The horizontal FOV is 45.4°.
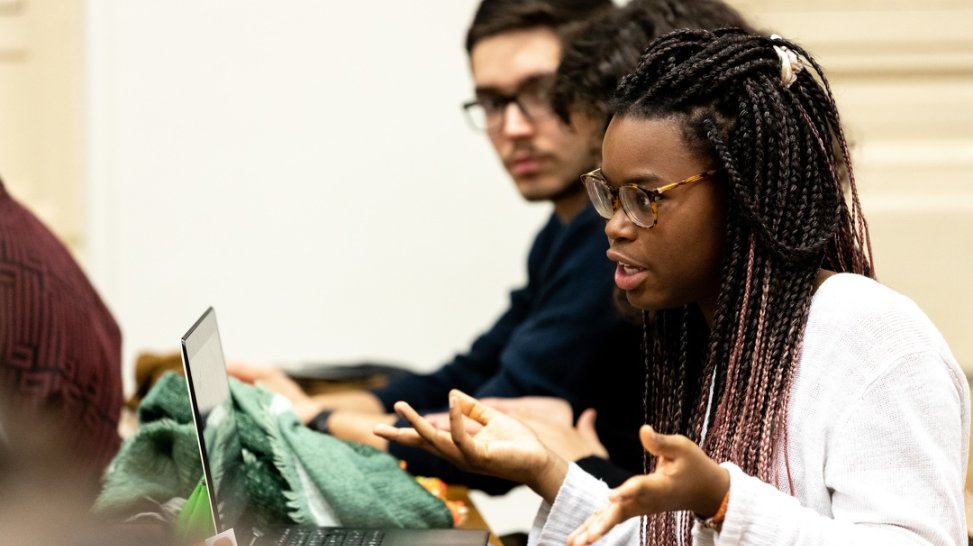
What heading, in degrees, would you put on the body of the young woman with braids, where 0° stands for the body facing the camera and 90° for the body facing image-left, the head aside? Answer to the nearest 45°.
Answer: approximately 90°

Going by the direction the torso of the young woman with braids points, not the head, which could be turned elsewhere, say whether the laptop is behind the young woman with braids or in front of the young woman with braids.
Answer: in front

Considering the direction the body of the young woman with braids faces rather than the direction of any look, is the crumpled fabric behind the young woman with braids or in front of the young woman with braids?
in front

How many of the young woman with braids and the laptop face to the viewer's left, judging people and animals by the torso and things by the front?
1

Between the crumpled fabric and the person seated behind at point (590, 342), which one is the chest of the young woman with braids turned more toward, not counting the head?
the crumpled fabric

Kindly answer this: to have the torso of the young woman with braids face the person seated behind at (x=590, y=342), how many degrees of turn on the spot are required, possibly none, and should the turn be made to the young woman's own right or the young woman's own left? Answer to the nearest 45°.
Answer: approximately 90° to the young woman's own right

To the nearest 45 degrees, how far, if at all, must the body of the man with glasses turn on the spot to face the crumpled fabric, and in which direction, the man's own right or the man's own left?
0° — they already face it

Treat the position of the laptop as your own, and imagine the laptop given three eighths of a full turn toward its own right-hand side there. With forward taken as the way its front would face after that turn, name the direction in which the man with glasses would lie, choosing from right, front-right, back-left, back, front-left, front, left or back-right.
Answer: back

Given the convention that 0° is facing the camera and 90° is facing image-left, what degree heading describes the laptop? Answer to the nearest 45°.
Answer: approximately 270°

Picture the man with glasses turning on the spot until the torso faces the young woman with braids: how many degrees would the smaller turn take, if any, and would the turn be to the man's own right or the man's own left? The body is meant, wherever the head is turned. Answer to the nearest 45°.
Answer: approximately 45° to the man's own left

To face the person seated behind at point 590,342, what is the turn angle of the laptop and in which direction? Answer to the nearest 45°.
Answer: approximately 45° to its left

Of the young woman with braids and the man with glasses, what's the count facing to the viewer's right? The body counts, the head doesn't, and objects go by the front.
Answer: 0

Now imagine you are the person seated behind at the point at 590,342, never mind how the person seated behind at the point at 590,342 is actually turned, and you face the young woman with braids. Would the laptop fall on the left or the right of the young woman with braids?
right
